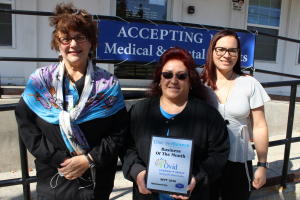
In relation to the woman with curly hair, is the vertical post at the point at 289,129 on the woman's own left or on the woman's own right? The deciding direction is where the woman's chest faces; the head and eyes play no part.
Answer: on the woman's own left

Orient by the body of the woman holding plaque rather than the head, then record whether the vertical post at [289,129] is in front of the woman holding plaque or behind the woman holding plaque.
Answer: behind

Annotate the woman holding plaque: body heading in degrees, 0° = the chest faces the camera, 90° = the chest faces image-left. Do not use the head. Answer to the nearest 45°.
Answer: approximately 0°

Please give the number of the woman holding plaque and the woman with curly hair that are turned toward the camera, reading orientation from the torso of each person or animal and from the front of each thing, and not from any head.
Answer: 2

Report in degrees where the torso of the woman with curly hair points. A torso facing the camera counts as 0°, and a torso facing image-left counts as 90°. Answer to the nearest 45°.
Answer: approximately 0°
